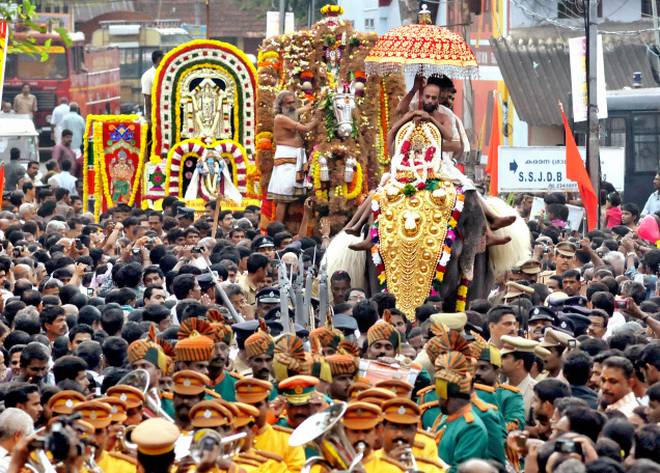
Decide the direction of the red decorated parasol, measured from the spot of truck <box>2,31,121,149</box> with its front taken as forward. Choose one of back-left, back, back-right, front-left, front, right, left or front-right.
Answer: front-left

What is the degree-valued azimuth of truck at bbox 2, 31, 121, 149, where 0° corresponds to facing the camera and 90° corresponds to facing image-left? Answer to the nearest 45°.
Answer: approximately 45°

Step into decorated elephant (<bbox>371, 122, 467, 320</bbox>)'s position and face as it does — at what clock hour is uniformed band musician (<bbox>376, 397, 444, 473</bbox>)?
The uniformed band musician is roughly at 12 o'clock from the decorated elephant.
